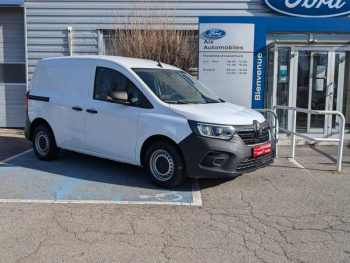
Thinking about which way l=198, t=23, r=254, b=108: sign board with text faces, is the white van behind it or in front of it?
in front

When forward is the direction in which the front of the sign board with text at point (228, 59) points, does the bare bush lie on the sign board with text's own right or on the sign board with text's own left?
on the sign board with text's own right

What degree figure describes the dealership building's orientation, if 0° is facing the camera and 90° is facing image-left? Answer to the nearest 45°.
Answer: approximately 0°

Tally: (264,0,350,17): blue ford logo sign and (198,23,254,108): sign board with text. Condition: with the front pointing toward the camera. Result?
2

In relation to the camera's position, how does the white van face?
facing the viewer and to the right of the viewer

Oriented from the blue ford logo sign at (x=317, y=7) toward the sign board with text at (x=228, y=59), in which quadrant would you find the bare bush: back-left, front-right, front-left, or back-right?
front-right

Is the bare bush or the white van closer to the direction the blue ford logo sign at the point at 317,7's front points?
the white van

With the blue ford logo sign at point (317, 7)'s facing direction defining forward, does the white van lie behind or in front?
in front

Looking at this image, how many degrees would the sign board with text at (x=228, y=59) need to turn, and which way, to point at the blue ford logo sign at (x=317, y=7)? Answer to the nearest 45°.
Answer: approximately 135° to its left

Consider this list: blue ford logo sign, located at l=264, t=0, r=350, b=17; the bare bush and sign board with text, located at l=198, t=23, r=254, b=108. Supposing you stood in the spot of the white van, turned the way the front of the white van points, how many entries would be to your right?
0

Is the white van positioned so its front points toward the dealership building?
no

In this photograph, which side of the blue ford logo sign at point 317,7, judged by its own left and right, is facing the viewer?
front
